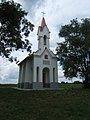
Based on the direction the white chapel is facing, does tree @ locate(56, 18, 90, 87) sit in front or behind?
in front

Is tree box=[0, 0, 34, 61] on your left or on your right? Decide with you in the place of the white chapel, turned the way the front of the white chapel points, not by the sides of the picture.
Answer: on your right

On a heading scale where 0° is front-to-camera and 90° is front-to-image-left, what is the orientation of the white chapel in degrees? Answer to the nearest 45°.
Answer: approximately 315°
